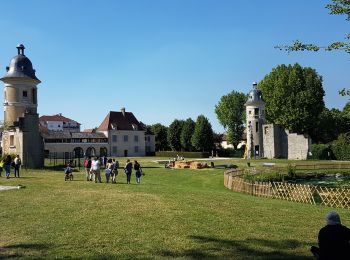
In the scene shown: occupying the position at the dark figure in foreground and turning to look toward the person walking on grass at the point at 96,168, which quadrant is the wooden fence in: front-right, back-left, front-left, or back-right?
front-right

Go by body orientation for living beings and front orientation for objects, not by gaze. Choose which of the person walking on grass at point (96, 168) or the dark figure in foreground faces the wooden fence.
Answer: the dark figure in foreground

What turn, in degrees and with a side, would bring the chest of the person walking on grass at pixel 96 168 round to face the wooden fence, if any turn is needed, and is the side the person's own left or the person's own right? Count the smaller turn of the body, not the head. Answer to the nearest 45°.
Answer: approximately 135° to the person's own right

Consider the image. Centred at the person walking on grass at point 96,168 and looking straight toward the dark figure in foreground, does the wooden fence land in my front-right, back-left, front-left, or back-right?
front-left

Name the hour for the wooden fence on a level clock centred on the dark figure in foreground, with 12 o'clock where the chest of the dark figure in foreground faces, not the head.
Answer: The wooden fence is roughly at 12 o'clock from the dark figure in foreground.

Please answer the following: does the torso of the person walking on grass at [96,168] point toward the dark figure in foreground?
no

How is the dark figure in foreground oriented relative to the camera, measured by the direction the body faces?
away from the camera

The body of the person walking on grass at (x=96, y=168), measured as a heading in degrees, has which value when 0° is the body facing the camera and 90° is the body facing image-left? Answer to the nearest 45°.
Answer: approximately 180°

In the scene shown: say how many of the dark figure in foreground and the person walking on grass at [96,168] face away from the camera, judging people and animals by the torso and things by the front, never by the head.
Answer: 2

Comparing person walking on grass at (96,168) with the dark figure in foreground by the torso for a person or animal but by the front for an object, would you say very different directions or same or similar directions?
same or similar directions

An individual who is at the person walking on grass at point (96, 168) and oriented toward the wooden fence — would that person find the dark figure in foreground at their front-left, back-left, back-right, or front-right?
front-right

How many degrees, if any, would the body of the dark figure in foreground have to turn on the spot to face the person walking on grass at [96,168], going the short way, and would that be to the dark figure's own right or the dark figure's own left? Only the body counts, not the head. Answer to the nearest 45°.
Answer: approximately 45° to the dark figure's own left
